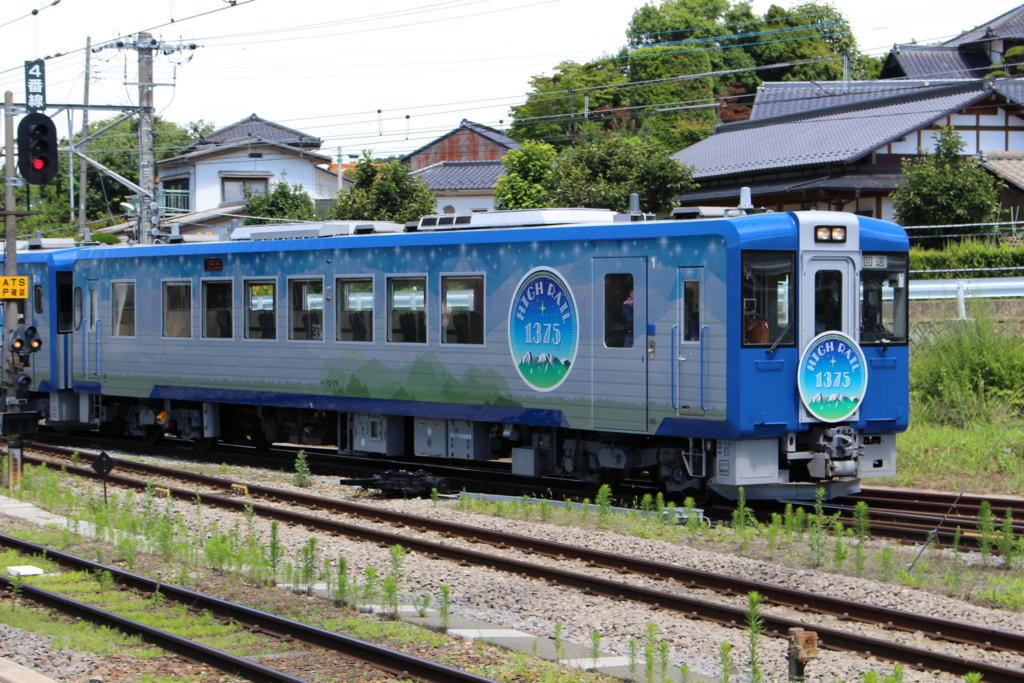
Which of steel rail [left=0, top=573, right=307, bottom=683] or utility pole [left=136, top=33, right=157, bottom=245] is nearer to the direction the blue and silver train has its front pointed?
the steel rail

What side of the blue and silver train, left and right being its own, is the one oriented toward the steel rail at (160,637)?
right

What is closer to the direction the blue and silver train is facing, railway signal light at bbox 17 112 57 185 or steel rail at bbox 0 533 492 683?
the steel rail

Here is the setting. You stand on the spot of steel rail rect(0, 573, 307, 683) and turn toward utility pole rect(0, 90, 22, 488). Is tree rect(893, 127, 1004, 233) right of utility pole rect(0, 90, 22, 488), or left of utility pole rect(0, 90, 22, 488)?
right

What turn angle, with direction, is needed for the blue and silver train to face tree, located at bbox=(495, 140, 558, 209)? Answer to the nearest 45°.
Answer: approximately 135° to its left

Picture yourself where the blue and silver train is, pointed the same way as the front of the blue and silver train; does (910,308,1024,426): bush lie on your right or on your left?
on your left

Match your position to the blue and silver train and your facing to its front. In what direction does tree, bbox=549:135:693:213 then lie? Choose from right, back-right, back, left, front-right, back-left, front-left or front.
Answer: back-left

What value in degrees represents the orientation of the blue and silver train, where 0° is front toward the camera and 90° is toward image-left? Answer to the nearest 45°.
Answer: approximately 315°

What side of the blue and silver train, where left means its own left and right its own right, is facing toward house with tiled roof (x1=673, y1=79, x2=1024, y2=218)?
left

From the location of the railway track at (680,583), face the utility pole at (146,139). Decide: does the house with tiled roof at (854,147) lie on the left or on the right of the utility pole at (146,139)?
right

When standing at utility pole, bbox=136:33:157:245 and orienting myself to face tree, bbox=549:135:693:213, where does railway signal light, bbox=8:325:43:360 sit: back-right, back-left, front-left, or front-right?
back-right
